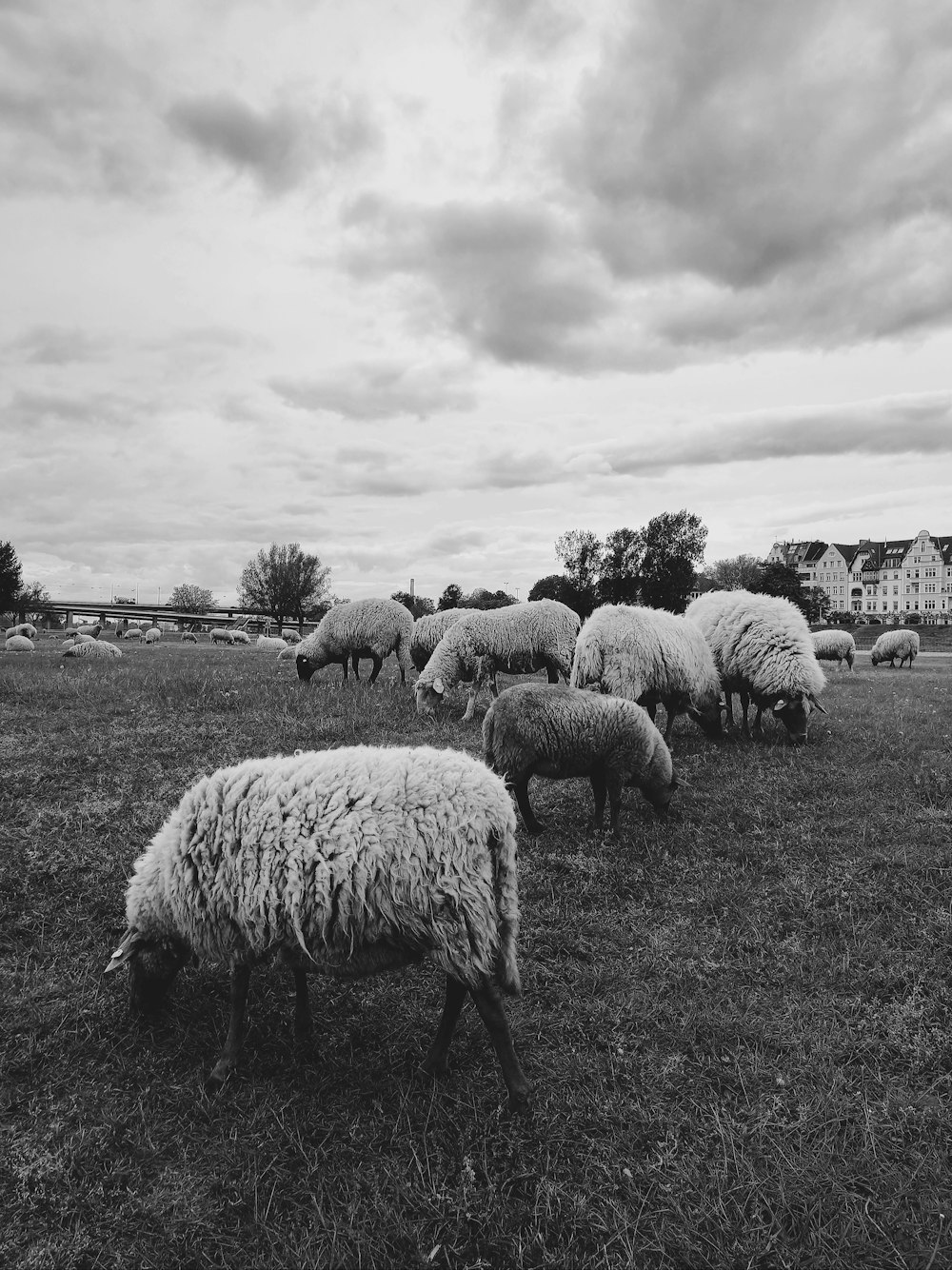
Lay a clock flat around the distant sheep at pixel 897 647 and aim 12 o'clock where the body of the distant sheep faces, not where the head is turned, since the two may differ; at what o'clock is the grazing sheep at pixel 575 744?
The grazing sheep is roughly at 9 o'clock from the distant sheep.

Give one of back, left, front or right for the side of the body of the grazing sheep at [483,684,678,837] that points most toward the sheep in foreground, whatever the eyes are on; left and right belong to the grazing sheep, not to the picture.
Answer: right

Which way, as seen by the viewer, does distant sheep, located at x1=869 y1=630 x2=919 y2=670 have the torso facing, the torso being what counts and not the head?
to the viewer's left

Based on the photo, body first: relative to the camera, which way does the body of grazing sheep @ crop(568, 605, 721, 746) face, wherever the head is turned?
to the viewer's right

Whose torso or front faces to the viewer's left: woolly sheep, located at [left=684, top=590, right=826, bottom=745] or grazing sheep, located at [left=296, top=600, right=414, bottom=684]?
the grazing sheep

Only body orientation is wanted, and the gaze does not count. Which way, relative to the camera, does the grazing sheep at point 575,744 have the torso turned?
to the viewer's right

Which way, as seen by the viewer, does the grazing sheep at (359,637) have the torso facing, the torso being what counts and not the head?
to the viewer's left

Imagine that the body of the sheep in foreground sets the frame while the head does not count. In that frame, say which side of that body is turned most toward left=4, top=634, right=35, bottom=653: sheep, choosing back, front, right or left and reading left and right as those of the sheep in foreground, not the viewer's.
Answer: right

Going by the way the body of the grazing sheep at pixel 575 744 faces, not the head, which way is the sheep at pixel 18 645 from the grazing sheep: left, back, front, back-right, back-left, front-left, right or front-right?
back-left

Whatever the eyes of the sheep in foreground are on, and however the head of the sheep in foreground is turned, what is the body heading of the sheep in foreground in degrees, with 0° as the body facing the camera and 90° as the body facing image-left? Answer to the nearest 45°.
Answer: approximately 90°
